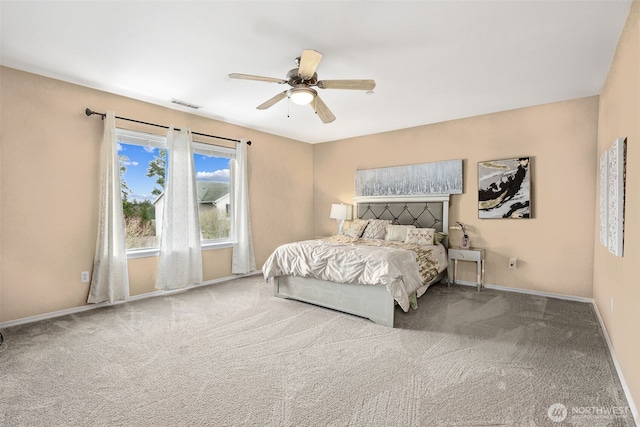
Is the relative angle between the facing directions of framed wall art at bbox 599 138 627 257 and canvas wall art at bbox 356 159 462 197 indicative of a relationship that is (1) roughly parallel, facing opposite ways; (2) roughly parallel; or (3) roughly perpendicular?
roughly perpendicular

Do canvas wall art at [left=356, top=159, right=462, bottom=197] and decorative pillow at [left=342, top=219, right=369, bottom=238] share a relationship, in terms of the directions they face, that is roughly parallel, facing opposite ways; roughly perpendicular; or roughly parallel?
roughly parallel

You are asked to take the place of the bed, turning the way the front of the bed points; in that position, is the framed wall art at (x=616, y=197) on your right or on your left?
on your left

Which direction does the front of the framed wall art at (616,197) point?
to the viewer's left

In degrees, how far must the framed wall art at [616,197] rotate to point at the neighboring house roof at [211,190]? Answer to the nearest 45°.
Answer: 0° — it already faces it

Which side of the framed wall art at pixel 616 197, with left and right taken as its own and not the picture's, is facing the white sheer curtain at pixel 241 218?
front

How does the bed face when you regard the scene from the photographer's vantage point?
facing the viewer and to the left of the viewer

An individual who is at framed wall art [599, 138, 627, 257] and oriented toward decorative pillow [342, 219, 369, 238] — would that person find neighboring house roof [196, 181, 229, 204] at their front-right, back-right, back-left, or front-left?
front-left

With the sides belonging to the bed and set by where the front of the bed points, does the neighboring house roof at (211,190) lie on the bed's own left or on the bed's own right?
on the bed's own right
